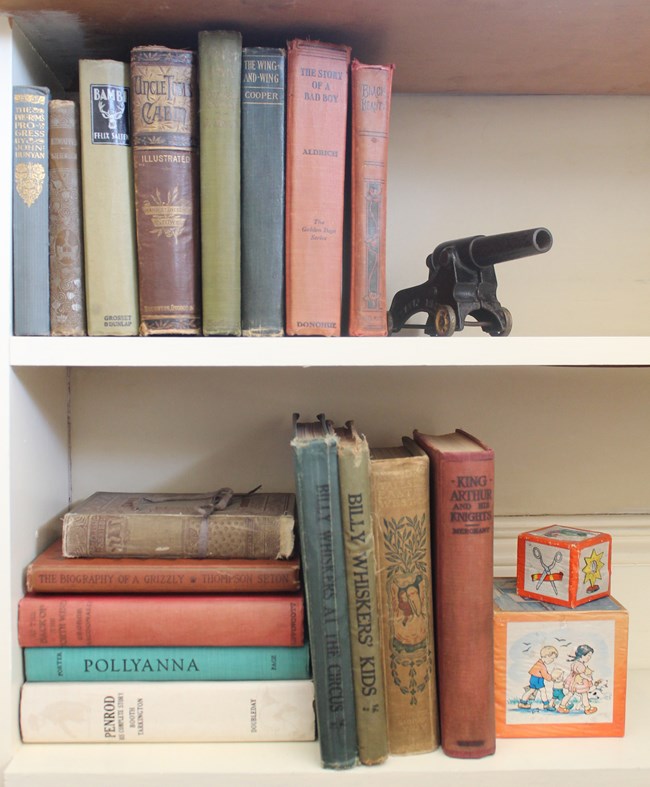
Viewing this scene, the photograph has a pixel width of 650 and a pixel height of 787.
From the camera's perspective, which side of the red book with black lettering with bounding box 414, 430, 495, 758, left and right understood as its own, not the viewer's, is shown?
right

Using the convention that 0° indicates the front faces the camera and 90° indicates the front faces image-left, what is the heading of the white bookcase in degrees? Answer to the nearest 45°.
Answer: approximately 0°

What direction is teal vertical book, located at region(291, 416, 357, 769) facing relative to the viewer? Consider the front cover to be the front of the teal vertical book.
to the viewer's right
